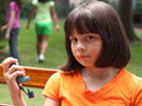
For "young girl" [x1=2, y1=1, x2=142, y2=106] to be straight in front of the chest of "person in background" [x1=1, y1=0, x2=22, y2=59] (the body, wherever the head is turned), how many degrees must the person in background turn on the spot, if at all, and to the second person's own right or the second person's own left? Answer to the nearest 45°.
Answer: approximately 90° to the second person's own left
